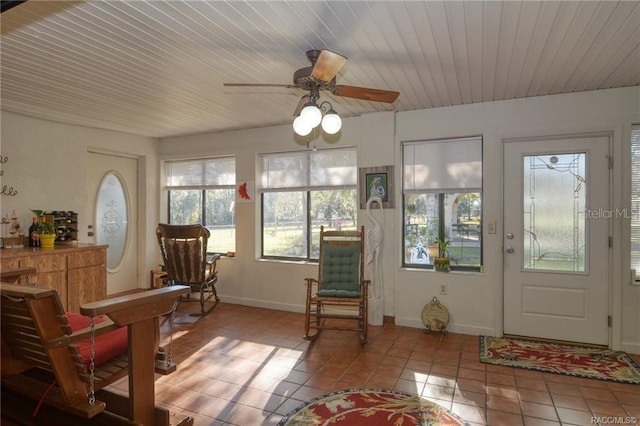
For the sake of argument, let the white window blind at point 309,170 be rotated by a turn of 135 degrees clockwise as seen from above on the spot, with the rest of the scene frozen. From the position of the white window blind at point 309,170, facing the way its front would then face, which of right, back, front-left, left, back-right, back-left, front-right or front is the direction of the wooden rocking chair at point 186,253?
front-left

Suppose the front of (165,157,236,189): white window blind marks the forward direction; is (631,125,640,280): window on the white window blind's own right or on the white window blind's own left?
on the white window blind's own left

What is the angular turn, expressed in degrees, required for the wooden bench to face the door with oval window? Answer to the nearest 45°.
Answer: approximately 45° to its left

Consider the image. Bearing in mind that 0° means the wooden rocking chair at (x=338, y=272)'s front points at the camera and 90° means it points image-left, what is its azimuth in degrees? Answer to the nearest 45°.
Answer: approximately 0°

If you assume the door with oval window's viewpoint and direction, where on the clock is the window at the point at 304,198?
The window is roughly at 12 o'clock from the door with oval window.

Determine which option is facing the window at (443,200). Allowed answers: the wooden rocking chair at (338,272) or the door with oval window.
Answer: the door with oval window

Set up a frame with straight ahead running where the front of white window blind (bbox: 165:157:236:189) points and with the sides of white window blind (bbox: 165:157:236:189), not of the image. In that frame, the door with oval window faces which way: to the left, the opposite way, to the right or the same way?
to the left

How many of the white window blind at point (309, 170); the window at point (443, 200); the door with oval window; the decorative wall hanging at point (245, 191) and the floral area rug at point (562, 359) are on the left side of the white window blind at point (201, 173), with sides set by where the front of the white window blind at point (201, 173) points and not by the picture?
4

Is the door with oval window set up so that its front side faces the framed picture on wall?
yes

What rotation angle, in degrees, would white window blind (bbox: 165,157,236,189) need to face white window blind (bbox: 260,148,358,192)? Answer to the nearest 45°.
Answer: approximately 90° to its left
